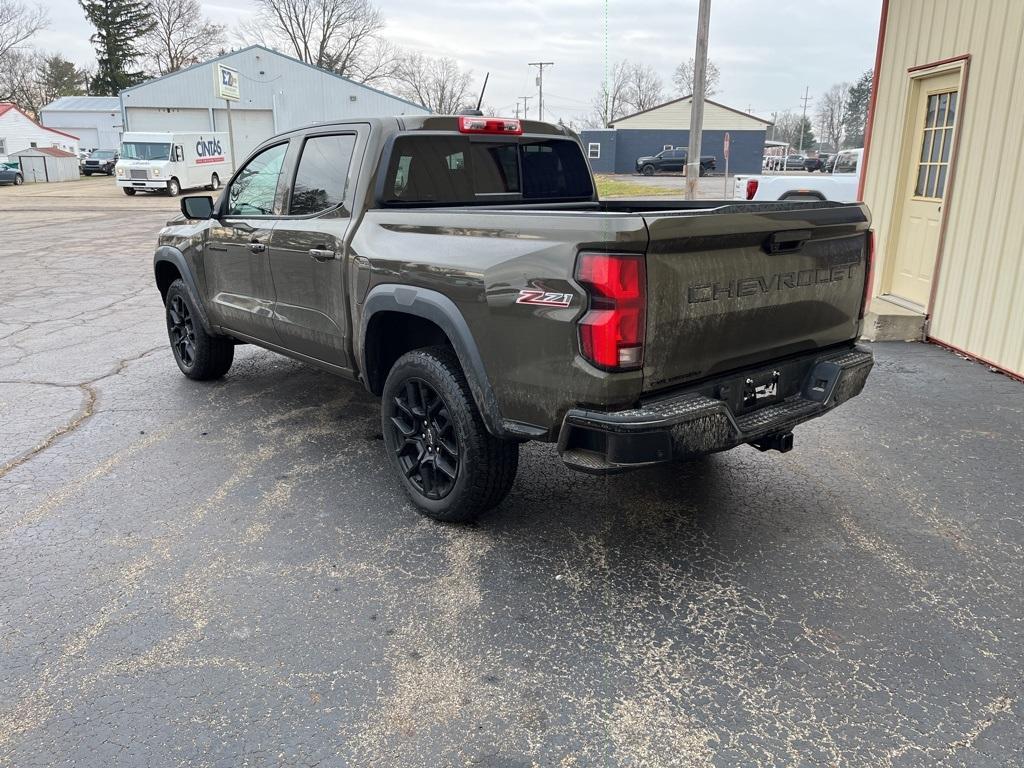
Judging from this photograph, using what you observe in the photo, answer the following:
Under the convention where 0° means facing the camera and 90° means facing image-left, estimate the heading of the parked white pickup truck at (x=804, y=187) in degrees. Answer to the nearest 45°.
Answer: approximately 270°

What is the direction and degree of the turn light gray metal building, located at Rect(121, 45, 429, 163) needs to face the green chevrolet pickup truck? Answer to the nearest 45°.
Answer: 0° — it already faces it

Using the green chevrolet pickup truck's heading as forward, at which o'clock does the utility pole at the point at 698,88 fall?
The utility pole is roughly at 2 o'clock from the green chevrolet pickup truck.

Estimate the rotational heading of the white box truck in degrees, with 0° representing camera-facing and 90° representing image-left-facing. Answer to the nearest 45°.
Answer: approximately 45°

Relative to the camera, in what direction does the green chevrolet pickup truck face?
facing away from the viewer and to the left of the viewer

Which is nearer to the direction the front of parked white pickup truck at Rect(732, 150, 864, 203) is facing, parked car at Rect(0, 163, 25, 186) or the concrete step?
the concrete step

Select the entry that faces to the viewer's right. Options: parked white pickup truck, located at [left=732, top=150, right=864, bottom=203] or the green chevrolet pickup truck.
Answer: the parked white pickup truck

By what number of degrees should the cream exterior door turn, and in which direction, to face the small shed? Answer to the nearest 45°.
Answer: approximately 90° to its right

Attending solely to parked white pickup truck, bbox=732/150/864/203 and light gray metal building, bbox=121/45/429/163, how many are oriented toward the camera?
1

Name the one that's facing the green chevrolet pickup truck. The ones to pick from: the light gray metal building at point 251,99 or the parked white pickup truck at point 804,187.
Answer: the light gray metal building

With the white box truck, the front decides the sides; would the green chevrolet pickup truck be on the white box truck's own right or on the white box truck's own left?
on the white box truck's own left

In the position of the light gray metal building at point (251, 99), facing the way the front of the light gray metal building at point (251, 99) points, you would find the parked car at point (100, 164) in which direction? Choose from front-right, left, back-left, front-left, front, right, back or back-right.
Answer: back-right
